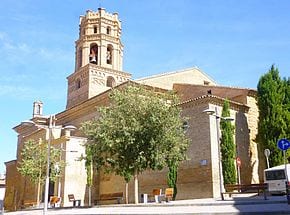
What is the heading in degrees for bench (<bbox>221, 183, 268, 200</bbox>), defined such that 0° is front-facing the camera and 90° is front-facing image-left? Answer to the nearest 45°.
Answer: approximately 0°

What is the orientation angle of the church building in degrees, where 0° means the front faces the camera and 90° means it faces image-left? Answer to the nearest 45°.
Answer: approximately 45°

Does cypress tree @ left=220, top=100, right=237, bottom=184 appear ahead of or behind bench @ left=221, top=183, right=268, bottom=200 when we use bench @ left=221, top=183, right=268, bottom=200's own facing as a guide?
behind
